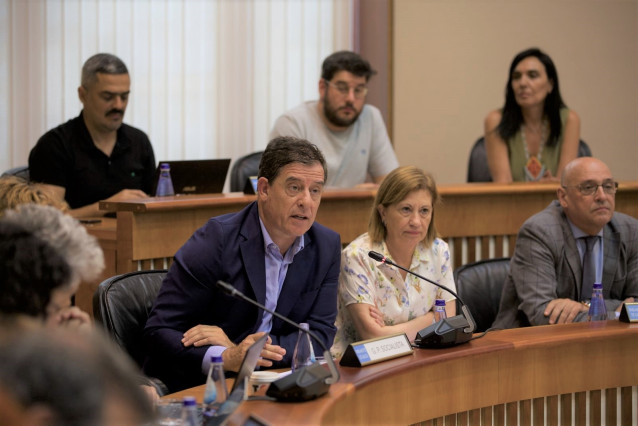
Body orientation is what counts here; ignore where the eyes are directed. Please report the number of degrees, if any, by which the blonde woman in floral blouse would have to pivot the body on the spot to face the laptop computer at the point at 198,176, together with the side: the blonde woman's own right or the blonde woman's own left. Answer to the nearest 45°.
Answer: approximately 180°

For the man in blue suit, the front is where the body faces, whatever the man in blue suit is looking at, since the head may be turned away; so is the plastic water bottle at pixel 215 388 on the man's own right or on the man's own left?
on the man's own right

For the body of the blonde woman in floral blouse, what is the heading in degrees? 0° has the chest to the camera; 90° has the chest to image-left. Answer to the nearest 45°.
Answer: approximately 315°

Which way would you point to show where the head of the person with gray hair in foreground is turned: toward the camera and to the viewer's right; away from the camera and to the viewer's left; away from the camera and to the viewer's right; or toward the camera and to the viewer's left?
away from the camera and to the viewer's right

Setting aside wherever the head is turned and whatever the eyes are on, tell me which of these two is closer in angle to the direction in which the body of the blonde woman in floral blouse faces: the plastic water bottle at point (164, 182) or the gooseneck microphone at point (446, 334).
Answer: the gooseneck microphone
